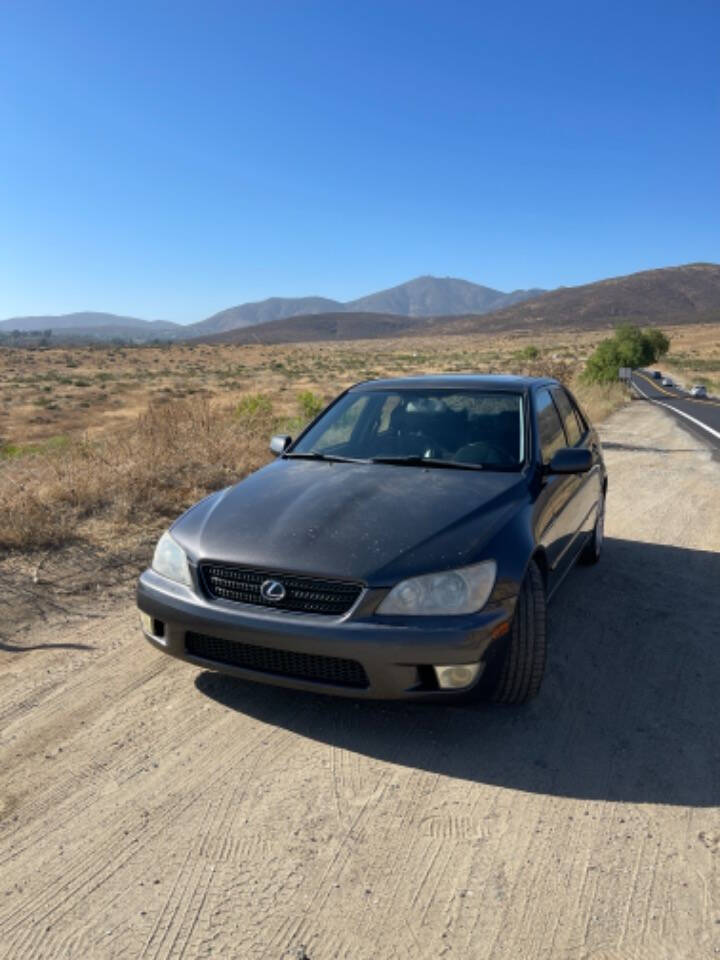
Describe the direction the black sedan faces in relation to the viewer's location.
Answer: facing the viewer and to the left of the viewer
